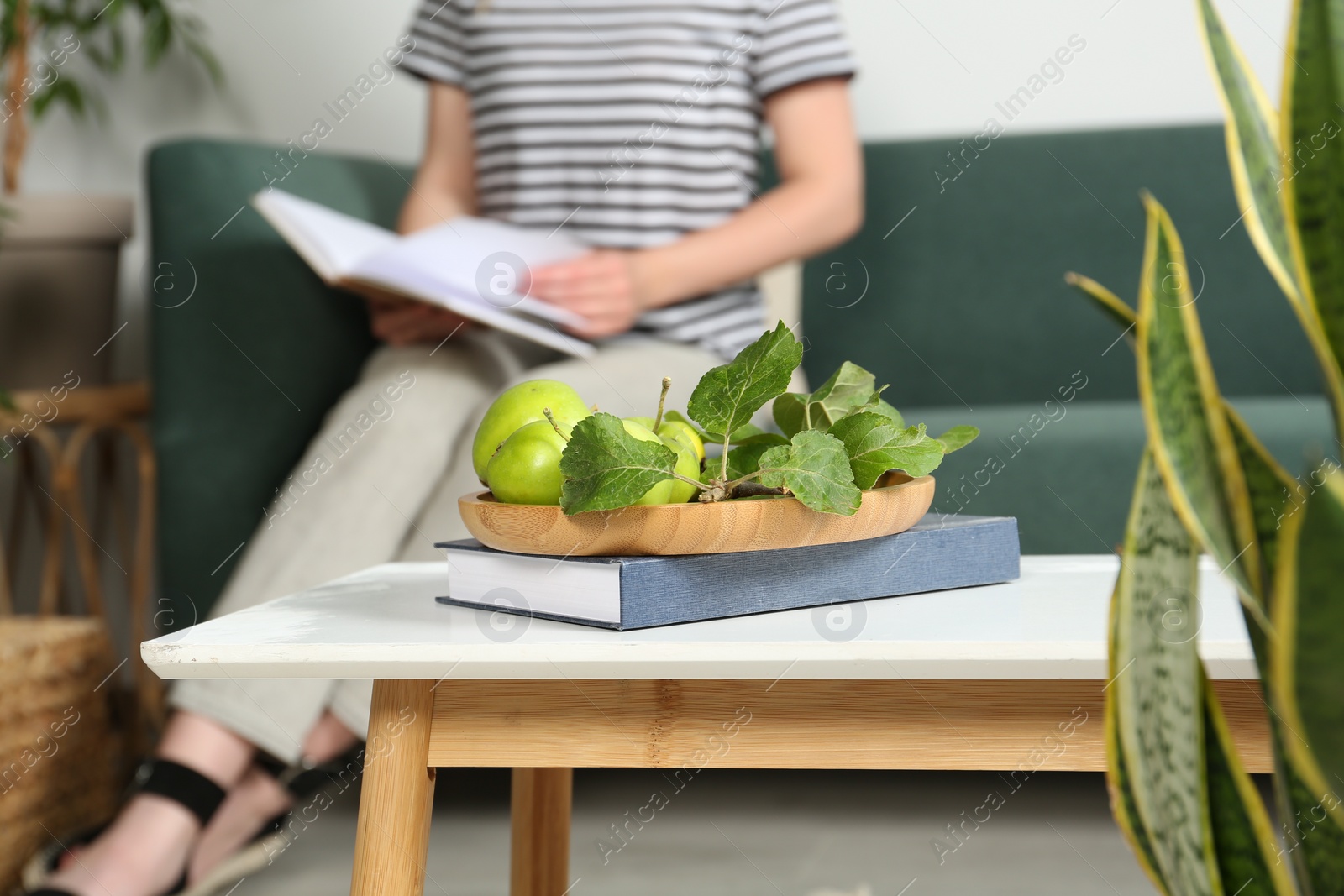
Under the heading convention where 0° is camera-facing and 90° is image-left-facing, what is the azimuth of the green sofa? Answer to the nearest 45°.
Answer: approximately 0°

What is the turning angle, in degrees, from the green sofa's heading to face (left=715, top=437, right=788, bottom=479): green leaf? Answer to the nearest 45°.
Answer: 0° — it already faces it

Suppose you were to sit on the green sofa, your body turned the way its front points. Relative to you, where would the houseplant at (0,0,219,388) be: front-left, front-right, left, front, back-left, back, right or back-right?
right

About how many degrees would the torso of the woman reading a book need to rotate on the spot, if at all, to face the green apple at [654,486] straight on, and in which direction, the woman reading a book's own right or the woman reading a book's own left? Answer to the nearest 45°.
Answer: approximately 45° to the woman reading a book's own left

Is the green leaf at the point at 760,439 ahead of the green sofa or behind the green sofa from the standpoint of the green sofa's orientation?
ahead

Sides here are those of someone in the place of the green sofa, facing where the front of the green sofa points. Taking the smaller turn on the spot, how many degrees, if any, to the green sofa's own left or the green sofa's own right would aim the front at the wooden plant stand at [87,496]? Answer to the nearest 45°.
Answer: approximately 90° to the green sofa's own right

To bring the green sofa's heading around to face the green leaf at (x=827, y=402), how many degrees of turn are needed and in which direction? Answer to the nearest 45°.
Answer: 0° — it already faces it

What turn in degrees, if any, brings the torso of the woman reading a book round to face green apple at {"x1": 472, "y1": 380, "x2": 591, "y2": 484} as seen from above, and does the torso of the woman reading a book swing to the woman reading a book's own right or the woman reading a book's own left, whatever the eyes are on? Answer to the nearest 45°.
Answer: approximately 45° to the woman reading a book's own left

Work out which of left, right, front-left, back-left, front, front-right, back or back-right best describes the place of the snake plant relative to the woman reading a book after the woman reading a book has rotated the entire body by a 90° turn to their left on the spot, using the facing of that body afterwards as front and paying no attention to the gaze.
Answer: front-right

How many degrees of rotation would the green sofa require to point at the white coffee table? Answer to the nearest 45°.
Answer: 0° — it already faces it

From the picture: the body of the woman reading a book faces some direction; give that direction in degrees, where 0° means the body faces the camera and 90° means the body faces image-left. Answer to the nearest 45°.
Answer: approximately 45°
